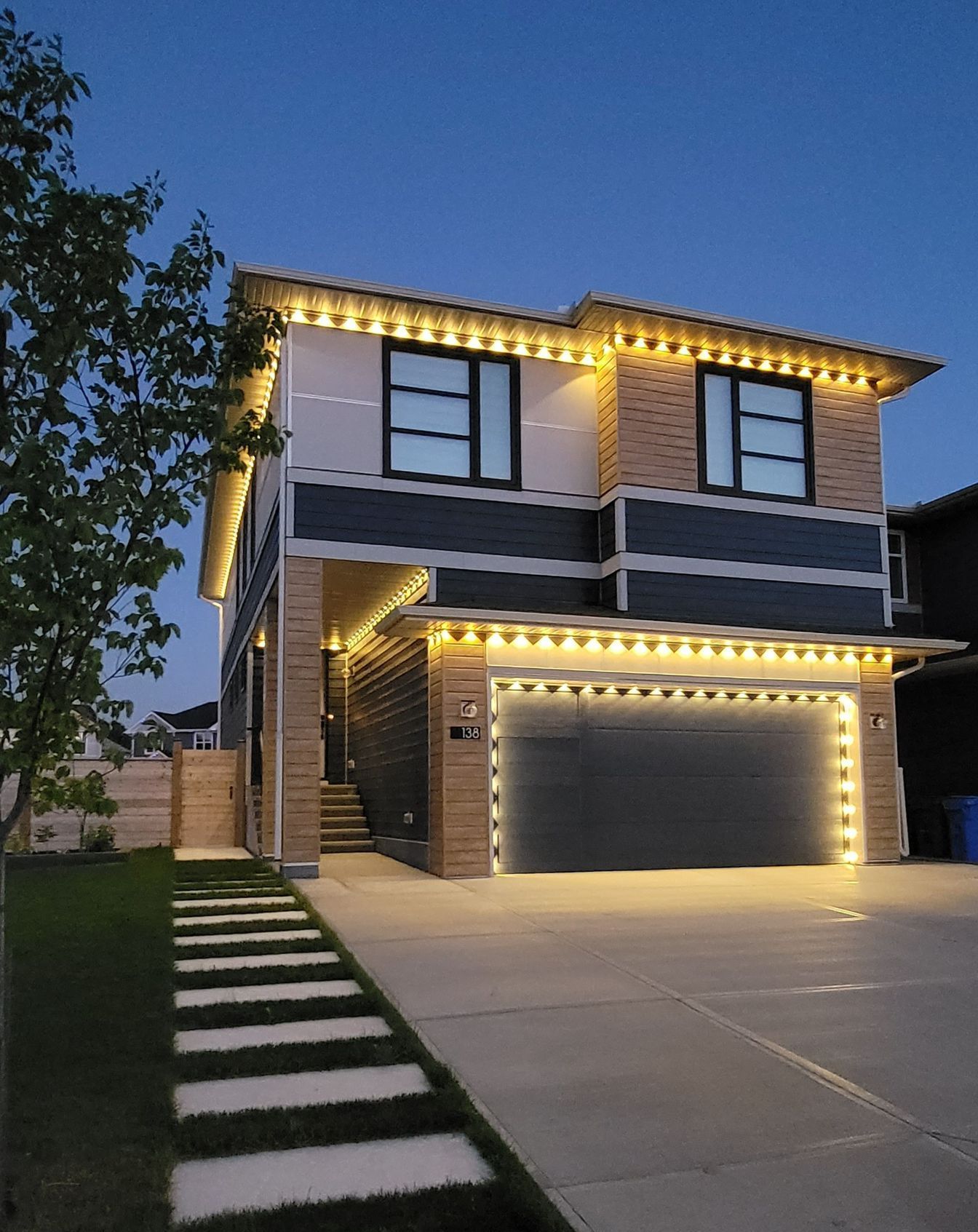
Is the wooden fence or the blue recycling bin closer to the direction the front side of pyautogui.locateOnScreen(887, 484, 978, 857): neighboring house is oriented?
the blue recycling bin

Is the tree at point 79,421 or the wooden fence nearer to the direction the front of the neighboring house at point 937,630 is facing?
the tree

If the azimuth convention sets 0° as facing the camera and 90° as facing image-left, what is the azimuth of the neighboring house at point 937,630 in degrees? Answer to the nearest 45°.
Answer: approximately 0°

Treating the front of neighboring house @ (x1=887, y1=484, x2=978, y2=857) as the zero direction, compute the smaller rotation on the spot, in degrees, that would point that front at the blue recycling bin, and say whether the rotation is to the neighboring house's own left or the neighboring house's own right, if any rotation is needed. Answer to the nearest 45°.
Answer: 0° — it already faces it

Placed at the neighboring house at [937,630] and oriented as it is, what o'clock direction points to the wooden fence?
The wooden fence is roughly at 2 o'clock from the neighboring house.

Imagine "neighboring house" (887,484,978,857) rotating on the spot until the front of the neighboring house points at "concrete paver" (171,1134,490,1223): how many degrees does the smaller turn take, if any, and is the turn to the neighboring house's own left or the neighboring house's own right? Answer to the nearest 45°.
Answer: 0° — it already faces it

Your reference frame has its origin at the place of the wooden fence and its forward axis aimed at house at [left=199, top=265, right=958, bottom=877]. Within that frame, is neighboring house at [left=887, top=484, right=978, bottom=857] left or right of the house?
left

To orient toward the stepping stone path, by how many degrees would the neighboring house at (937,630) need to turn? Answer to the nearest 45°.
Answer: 0° — it already faces it
